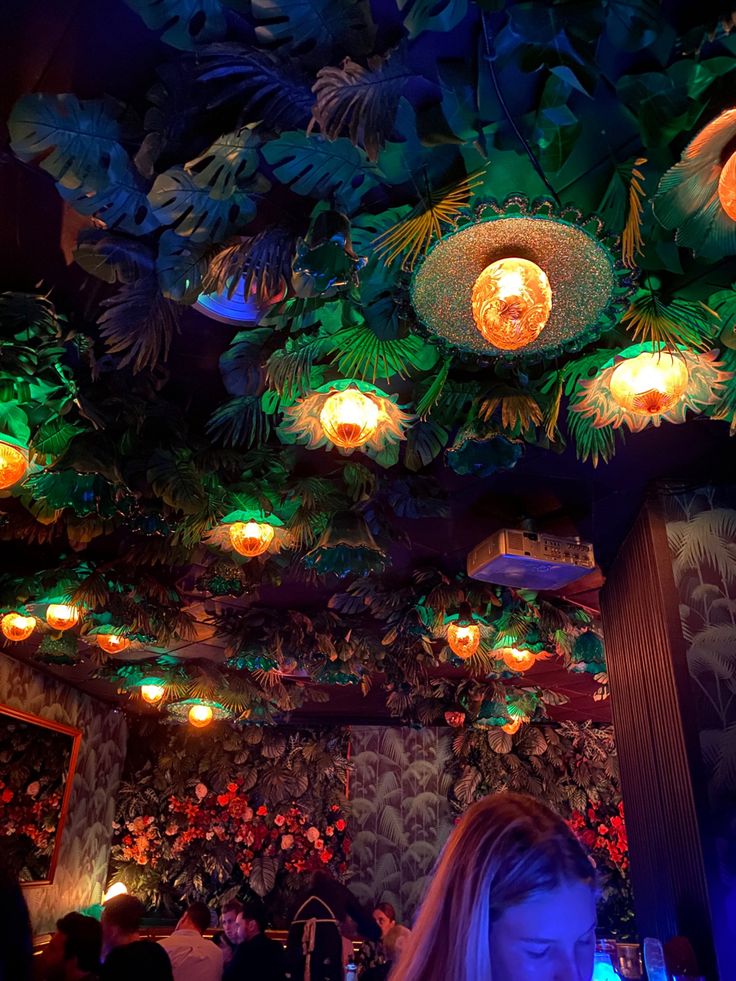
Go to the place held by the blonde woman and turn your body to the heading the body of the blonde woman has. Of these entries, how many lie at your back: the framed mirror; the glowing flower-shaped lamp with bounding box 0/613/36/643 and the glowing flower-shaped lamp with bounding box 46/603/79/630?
3

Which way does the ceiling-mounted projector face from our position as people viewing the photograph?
facing away from the viewer and to the left of the viewer

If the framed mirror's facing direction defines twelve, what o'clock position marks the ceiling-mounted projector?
The ceiling-mounted projector is roughly at 1 o'clock from the framed mirror.

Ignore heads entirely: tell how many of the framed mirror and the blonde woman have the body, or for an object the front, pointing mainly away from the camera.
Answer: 0

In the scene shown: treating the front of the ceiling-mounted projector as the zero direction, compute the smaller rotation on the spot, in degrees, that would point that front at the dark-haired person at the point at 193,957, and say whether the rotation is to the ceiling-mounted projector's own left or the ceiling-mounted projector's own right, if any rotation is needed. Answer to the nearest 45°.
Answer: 0° — it already faces them

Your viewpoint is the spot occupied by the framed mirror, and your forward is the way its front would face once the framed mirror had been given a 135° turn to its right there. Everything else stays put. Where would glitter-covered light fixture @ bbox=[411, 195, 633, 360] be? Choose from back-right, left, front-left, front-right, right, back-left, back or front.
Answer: left

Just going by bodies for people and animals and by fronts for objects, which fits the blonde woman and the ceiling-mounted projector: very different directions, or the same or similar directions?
very different directions

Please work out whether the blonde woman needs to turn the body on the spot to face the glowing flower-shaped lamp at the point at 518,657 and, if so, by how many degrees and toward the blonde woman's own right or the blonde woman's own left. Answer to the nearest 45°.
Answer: approximately 135° to the blonde woman's own left

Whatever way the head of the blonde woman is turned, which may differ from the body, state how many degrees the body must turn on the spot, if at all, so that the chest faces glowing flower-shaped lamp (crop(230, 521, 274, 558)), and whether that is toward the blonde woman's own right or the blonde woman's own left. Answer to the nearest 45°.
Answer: approximately 180°

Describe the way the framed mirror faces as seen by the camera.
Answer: facing the viewer and to the right of the viewer

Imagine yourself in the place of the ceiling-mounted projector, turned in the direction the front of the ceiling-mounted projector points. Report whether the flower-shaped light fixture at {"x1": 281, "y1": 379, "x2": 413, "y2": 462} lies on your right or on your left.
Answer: on your left

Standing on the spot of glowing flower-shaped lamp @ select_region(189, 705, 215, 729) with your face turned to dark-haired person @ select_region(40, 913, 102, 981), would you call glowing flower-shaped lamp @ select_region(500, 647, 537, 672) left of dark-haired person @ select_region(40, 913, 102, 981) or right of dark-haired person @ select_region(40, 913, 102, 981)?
left
